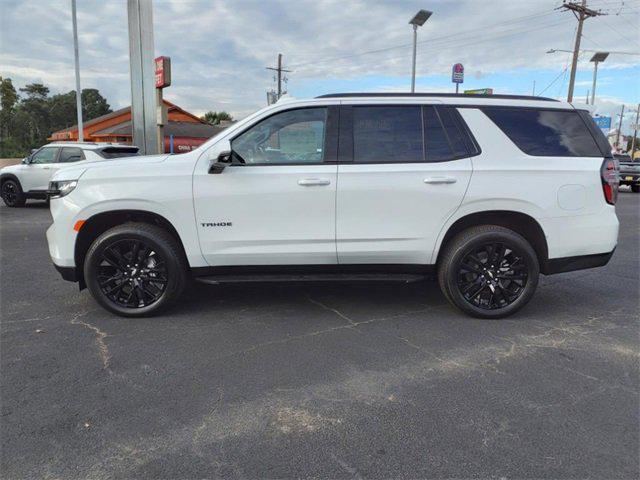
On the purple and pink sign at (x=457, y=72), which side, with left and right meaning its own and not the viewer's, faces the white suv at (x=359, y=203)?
front

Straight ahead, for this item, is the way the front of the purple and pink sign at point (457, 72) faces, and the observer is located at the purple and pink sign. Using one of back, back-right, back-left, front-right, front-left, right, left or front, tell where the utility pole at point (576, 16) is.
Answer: back-left

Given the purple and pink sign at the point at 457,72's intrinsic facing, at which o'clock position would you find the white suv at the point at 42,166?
The white suv is roughly at 1 o'clock from the purple and pink sign.

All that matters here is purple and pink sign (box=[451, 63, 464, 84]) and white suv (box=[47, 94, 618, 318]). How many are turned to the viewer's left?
1

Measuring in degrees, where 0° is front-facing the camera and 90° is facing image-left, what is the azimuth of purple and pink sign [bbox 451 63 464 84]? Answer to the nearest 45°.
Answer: approximately 0°

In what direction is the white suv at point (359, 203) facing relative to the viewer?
to the viewer's left

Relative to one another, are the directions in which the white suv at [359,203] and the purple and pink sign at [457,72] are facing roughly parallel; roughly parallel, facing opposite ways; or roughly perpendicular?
roughly perpendicular

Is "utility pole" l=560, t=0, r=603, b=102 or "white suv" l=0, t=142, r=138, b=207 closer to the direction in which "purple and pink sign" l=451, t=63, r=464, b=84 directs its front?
the white suv

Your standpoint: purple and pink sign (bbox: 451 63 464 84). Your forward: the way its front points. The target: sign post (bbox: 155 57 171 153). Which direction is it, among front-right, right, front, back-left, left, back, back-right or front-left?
front-right

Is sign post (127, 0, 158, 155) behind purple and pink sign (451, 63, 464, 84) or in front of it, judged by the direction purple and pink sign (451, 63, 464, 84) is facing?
in front

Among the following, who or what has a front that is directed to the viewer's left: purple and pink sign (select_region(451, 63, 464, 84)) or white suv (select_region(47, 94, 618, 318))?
the white suv
